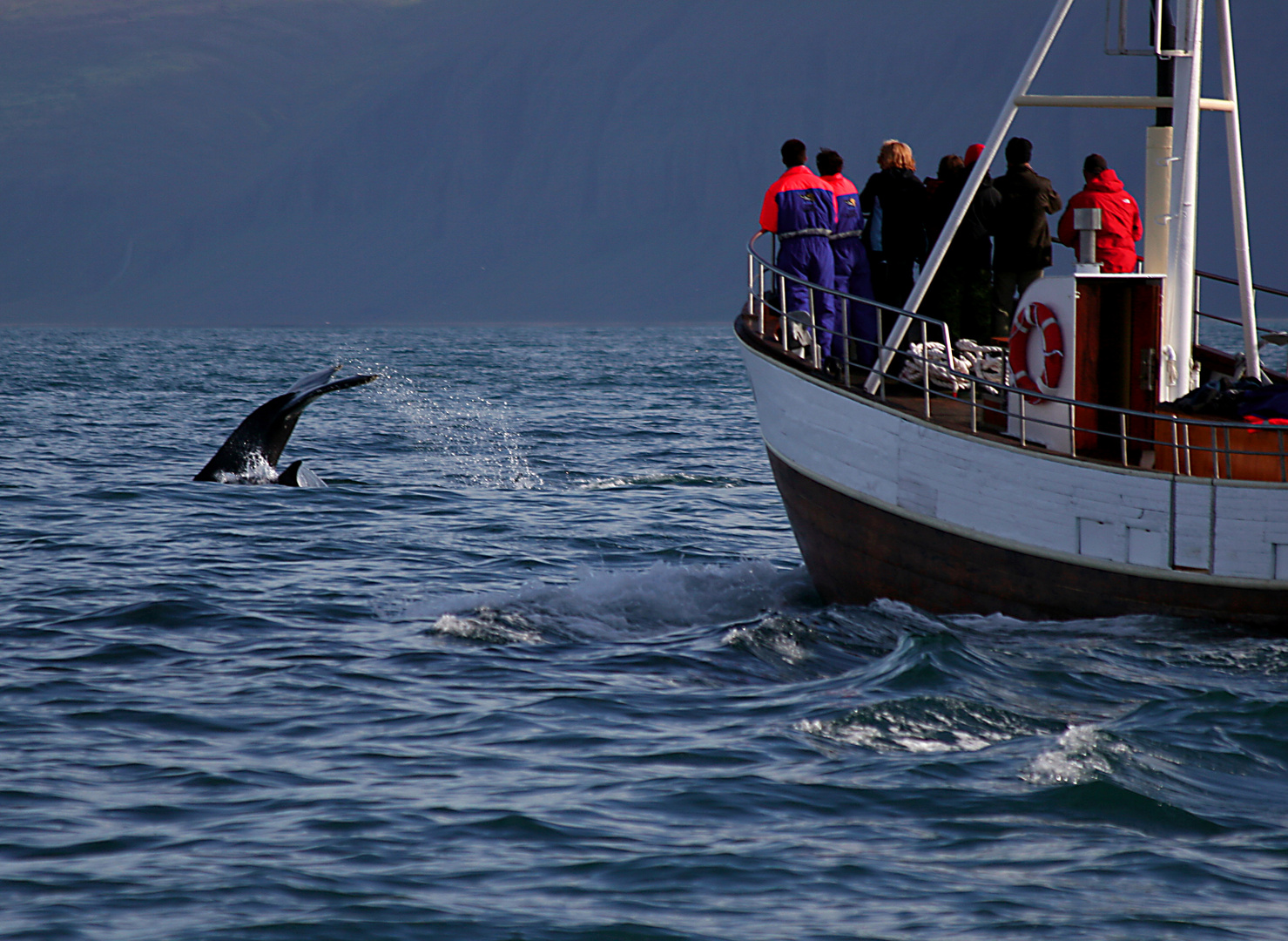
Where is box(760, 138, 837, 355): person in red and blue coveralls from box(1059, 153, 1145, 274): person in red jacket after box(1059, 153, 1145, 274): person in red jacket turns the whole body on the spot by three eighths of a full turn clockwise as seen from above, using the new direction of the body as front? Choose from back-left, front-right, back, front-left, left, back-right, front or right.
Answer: back

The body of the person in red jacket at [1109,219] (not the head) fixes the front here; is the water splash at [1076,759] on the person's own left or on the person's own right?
on the person's own left

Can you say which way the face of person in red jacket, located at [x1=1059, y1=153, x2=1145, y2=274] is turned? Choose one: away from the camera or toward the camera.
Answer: away from the camera

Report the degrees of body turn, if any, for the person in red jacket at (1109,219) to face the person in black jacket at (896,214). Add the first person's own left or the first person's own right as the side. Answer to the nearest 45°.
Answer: approximately 45° to the first person's own left

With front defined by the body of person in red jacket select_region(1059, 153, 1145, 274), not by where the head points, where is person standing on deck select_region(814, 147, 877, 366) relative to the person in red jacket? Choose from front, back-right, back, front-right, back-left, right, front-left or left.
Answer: front-left

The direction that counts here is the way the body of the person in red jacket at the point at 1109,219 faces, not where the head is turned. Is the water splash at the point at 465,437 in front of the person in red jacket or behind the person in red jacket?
in front

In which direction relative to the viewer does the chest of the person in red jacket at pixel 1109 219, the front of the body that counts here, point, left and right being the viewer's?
facing away from the viewer and to the left of the viewer

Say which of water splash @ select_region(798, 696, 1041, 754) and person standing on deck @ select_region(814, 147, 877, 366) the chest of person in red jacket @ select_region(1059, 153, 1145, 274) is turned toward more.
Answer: the person standing on deck

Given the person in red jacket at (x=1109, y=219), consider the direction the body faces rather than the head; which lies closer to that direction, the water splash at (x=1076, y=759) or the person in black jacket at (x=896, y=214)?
the person in black jacket

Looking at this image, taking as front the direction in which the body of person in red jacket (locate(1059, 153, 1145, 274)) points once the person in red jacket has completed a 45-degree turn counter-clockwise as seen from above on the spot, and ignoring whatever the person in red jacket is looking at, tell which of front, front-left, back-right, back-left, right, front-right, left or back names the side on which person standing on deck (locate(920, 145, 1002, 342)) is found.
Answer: front

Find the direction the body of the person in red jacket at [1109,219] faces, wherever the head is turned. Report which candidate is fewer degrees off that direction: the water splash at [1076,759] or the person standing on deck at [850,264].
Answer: the person standing on deck
